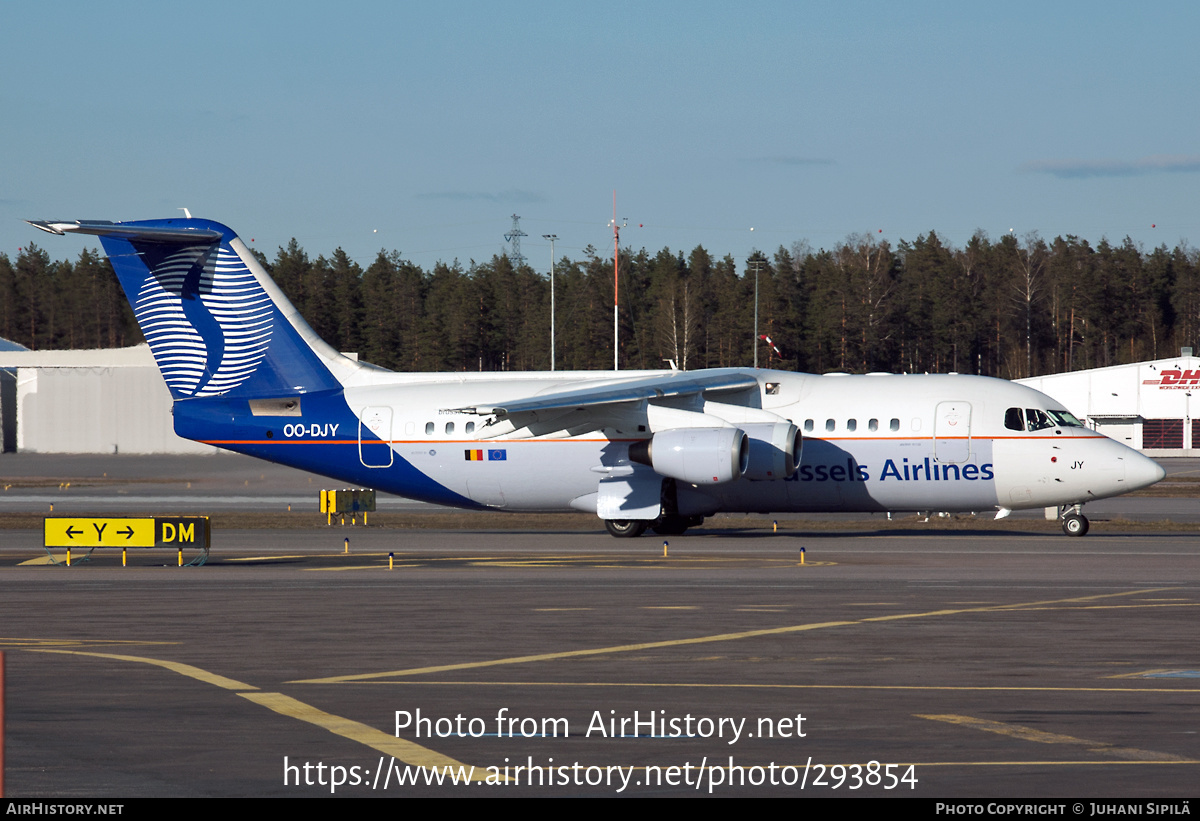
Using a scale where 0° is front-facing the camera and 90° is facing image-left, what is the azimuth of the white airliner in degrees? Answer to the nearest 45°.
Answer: approximately 270°
